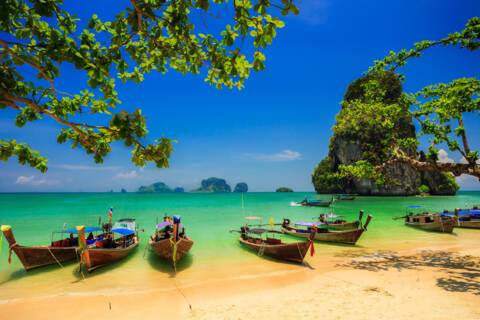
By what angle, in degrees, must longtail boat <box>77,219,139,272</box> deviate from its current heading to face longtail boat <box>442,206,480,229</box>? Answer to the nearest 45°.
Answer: approximately 135° to its left

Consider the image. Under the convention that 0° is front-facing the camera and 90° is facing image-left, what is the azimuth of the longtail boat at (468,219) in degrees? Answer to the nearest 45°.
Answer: approximately 270°

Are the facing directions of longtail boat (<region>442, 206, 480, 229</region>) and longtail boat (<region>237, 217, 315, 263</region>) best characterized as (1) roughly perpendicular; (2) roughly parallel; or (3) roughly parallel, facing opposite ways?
roughly parallel

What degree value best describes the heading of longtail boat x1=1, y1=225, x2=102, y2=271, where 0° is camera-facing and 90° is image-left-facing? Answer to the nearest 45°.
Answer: approximately 45°

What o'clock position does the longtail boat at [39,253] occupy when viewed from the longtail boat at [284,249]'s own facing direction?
the longtail boat at [39,253] is roughly at 4 o'clock from the longtail boat at [284,249].

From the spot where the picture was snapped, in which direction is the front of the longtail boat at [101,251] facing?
facing the viewer and to the left of the viewer

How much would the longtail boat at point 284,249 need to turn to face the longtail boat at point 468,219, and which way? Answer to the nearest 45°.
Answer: approximately 90° to its left

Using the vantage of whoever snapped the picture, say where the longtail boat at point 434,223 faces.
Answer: facing the viewer and to the right of the viewer
